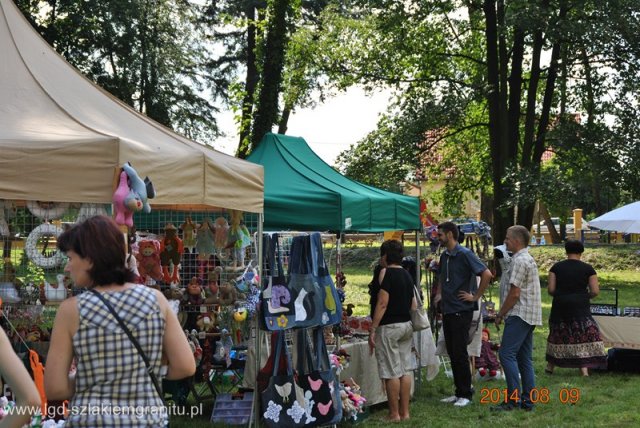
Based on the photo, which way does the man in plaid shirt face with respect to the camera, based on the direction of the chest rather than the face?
to the viewer's left

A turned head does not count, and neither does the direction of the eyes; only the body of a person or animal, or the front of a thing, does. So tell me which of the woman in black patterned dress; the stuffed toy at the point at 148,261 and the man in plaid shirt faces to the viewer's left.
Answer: the man in plaid shirt

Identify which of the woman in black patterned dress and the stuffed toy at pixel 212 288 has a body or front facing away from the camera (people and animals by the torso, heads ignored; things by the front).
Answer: the woman in black patterned dress

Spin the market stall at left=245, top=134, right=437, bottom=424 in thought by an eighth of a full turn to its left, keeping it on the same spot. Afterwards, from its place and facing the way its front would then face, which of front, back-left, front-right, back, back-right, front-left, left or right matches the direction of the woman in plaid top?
right

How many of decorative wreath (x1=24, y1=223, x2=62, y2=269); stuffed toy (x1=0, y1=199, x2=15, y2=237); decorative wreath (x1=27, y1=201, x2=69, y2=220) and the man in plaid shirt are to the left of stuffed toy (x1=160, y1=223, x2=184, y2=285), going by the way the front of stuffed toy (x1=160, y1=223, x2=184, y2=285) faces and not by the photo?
1

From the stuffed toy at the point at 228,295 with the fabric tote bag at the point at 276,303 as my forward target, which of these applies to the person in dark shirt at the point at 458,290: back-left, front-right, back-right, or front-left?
front-left

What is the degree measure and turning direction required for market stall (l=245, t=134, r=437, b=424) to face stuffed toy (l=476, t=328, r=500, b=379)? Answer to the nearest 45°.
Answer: approximately 90° to its left

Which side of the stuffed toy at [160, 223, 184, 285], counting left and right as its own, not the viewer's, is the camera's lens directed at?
front

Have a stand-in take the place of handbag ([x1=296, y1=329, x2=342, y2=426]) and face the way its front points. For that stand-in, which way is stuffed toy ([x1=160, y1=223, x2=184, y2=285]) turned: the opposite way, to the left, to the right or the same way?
the same way

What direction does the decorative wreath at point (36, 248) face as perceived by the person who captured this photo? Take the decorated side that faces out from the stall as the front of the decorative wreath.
facing the viewer

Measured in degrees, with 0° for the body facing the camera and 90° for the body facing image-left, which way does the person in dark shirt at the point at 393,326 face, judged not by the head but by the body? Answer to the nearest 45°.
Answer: approximately 135°

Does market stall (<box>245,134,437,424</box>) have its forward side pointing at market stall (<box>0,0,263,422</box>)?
no

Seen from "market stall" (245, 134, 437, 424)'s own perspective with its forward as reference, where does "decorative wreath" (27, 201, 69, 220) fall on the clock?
The decorative wreath is roughly at 3 o'clock from the market stall.

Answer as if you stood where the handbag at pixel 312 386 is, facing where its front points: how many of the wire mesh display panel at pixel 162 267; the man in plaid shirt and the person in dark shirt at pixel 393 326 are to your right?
1

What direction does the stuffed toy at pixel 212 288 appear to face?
toward the camera

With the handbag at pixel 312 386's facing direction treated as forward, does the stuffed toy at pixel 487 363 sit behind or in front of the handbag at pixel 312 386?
behind

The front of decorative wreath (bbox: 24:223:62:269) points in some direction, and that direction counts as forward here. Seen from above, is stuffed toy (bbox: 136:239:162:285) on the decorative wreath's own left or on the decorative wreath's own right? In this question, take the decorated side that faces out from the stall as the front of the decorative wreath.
on the decorative wreath's own left

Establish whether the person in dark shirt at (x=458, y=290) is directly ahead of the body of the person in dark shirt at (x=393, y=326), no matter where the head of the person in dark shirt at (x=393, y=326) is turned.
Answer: no

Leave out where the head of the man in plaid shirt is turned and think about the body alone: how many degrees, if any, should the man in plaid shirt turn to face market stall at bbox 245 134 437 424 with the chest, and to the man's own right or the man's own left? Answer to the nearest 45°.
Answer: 0° — they already face it

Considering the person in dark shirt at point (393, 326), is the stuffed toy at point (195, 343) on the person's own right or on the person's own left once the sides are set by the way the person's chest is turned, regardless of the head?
on the person's own left
